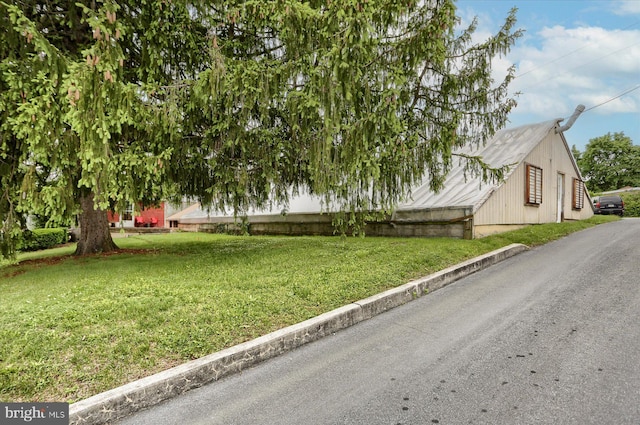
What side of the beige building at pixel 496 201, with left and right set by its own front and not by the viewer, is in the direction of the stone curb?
right

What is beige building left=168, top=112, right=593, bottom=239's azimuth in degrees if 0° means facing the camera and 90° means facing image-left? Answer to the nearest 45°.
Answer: approximately 315°

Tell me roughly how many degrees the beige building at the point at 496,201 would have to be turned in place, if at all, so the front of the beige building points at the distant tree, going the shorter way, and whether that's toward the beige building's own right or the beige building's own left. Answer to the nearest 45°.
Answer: approximately 90° to the beige building's own left

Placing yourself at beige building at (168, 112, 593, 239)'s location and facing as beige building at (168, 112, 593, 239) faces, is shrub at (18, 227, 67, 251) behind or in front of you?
behind

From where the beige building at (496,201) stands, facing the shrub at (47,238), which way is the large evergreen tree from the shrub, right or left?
left

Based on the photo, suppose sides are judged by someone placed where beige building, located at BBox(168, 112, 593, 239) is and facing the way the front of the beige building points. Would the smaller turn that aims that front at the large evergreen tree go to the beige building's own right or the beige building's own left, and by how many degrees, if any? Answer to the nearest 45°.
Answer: approximately 90° to the beige building's own right
